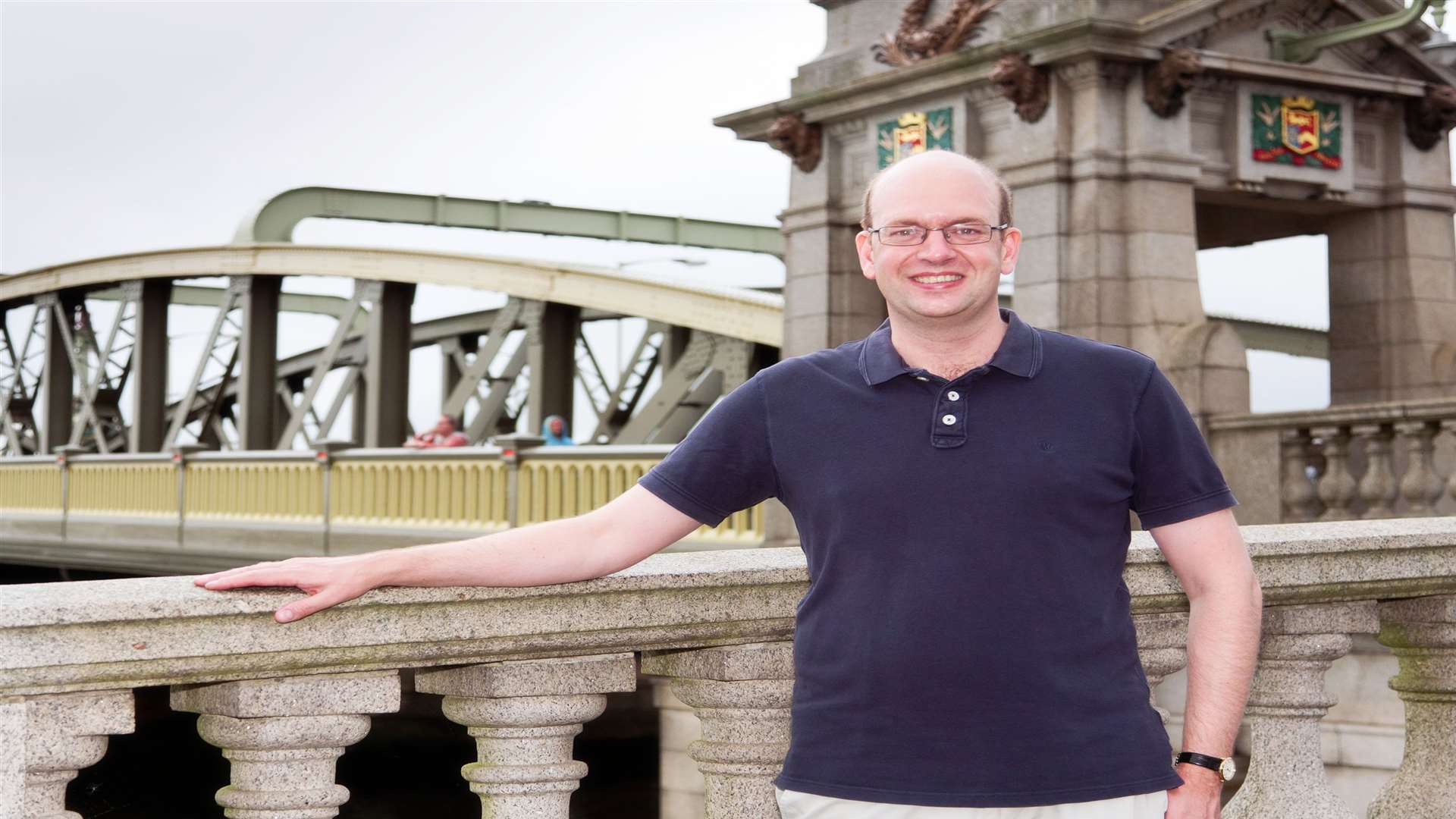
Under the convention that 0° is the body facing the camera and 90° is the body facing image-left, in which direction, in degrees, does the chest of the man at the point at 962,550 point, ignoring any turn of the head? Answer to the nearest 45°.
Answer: approximately 0°

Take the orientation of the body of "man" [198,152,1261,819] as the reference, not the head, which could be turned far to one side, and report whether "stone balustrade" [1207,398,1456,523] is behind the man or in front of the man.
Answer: behind

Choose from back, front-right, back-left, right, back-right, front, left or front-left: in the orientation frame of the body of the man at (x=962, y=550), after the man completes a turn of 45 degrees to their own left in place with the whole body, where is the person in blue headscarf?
back-left

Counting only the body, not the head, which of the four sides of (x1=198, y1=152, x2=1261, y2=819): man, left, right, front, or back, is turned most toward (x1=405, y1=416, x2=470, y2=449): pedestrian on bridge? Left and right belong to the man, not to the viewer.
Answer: back
